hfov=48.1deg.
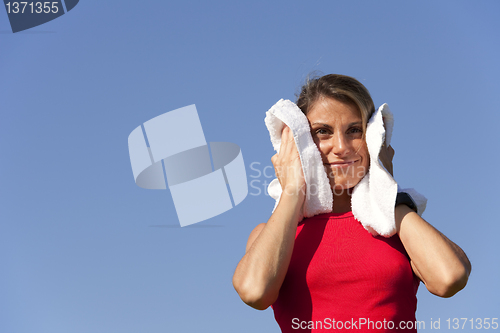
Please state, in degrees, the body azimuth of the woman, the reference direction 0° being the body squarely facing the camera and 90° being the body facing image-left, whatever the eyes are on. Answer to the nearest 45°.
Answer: approximately 0°
